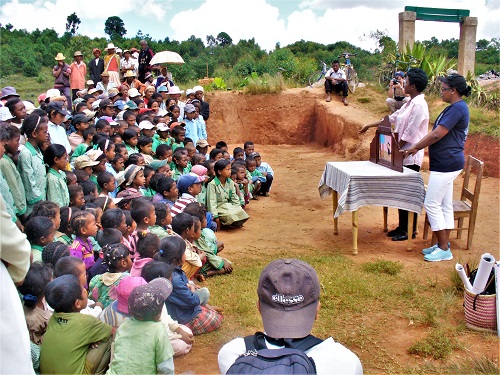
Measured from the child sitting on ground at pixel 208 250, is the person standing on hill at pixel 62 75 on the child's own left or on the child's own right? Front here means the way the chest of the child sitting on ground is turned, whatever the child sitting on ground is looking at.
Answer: on the child's own left

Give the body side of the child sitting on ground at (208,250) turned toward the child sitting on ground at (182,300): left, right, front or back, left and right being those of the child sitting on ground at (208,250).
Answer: right

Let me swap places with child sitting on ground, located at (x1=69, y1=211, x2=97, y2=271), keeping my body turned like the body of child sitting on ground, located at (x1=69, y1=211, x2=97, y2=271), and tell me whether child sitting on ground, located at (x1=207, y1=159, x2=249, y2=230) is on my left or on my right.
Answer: on my left

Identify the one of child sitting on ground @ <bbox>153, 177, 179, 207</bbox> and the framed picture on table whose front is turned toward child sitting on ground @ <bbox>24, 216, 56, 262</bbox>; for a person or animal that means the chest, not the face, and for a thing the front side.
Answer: the framed picture on table

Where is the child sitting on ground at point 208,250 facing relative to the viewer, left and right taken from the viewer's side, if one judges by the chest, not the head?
facing to the right of the viewer

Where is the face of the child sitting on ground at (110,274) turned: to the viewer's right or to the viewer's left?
to the viewer's right

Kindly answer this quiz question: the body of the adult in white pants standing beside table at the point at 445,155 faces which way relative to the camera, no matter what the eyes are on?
to the viewer's left

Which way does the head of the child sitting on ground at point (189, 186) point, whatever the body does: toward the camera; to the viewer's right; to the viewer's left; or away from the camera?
to the viewer's right

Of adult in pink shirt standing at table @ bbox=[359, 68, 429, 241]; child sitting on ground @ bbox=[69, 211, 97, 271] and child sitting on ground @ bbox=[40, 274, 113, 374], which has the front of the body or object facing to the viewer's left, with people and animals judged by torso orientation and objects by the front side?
the adult in pink shirt standing at table

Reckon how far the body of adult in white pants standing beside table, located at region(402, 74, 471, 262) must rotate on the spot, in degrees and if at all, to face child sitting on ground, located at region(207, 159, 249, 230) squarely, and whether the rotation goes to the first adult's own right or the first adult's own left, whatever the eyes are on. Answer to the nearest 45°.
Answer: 0° — they already face them

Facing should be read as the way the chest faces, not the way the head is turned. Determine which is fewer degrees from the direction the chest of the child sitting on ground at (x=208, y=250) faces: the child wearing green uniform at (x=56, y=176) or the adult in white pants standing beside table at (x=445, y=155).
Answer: the adult in white pants standing beside table

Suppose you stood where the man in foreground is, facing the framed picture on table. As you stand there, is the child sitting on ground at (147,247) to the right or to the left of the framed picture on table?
left

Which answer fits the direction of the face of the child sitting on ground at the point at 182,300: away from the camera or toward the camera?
away from the camera

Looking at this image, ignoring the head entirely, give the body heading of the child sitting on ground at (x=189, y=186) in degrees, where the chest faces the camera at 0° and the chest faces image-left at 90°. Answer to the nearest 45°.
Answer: approximately 270°

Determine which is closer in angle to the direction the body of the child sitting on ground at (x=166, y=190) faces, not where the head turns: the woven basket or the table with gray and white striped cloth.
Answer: the table with gray and white striped cloth
